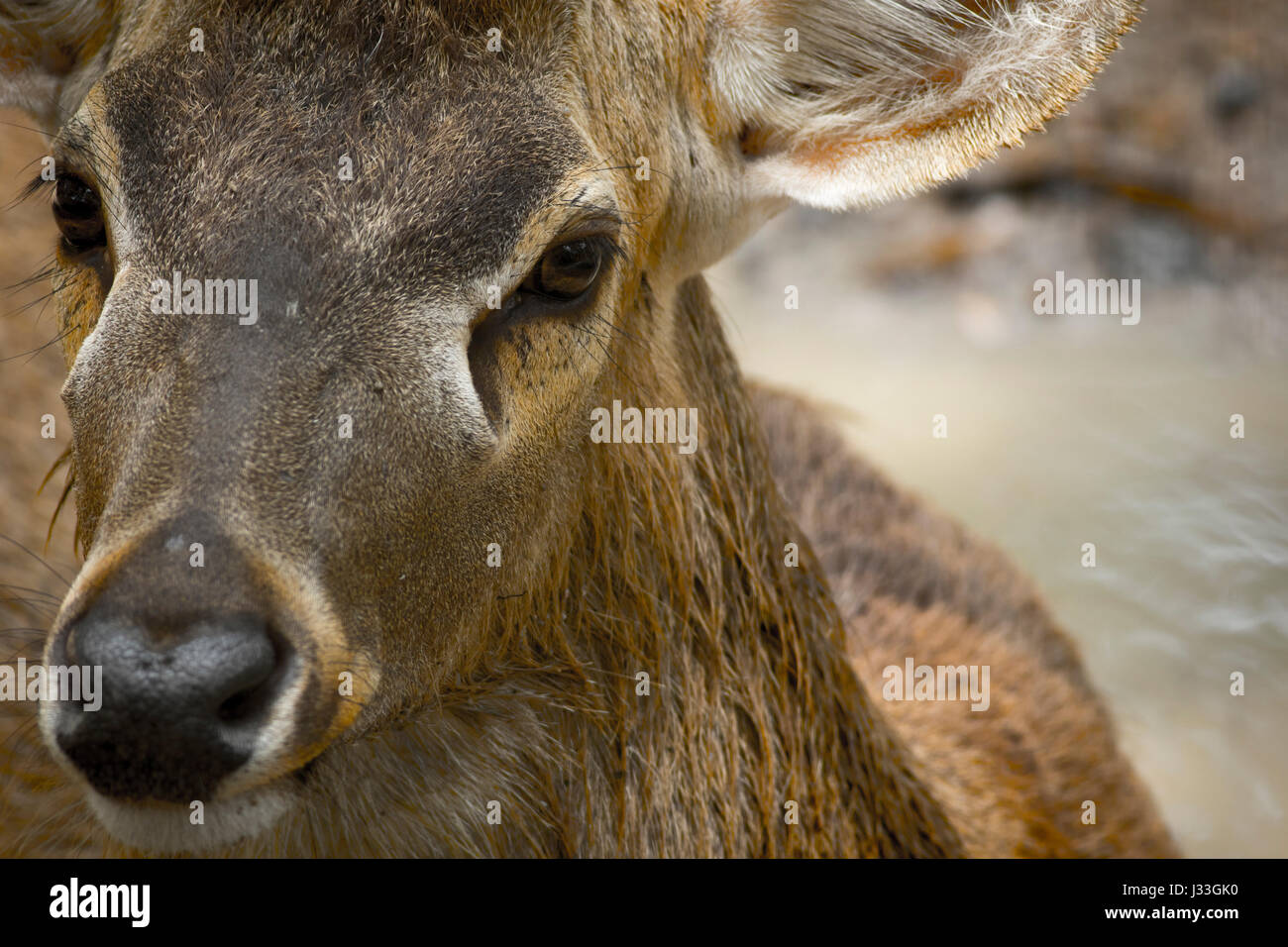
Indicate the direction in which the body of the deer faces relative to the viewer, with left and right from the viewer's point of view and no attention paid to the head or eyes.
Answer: facing the viewer and to the left of the viewer
